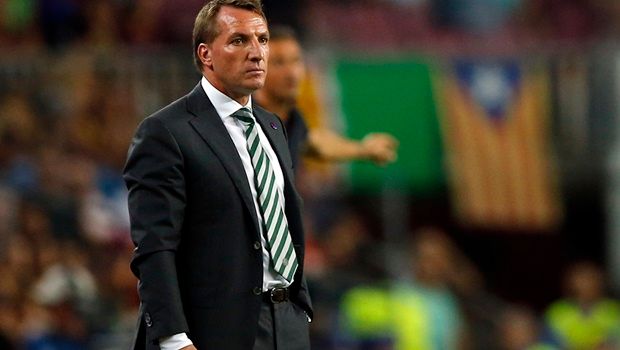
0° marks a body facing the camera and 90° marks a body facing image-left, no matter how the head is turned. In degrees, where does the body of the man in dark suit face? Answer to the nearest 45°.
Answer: approximately 315°

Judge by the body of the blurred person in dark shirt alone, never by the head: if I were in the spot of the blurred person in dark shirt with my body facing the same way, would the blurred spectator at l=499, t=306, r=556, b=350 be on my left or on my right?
on my left

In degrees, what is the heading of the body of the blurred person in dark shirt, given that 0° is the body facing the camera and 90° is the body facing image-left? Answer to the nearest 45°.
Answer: approximately 315°
